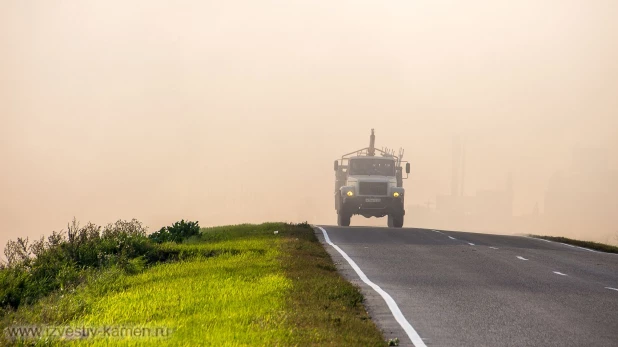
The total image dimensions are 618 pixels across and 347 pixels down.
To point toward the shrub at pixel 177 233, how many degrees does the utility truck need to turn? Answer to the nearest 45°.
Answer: approximately 45° to its right

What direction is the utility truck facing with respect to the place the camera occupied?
facing the viewer

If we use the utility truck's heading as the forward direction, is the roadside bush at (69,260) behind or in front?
in front
